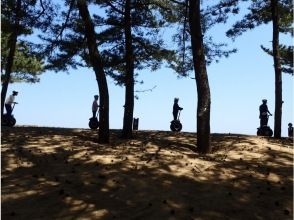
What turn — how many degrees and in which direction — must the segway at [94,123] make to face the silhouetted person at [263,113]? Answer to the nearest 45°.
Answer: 0° — it already faces them

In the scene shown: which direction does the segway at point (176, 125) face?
to the viewer's right

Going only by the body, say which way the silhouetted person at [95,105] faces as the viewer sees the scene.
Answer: to the viewer's right

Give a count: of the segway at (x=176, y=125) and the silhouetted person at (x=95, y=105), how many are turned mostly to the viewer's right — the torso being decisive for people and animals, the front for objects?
2

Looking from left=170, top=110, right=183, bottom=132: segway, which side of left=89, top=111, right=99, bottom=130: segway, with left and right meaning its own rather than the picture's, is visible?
front
